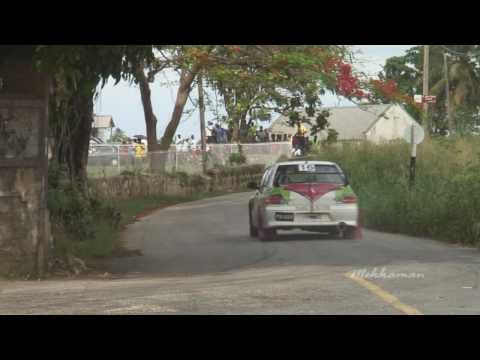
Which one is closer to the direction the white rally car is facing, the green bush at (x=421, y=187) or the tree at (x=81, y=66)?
the green bush

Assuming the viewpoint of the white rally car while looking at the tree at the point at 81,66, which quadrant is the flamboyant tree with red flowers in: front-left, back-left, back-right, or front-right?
back-right
